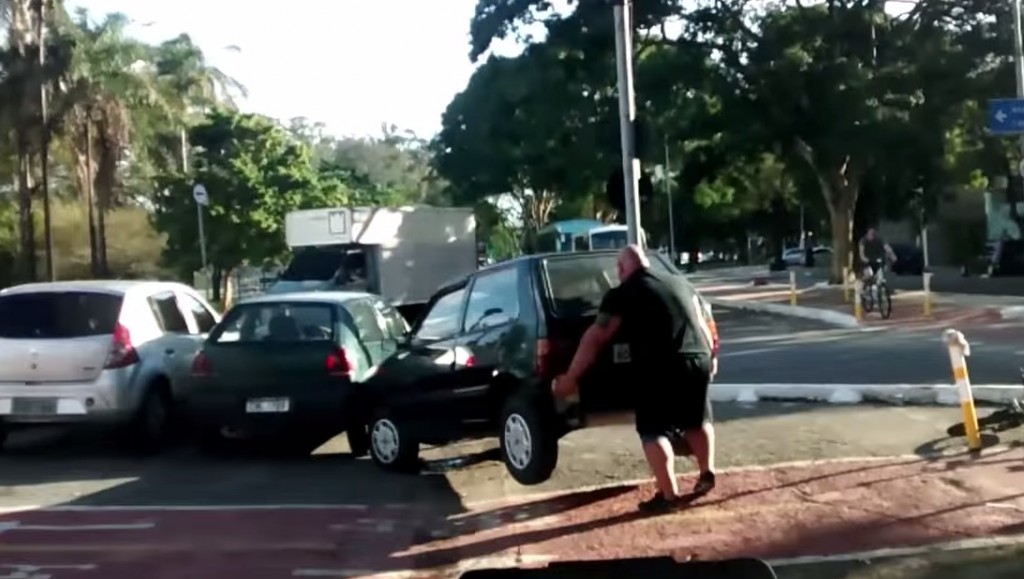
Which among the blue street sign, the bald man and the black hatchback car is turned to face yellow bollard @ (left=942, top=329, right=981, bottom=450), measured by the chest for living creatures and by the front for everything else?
the blue street sign

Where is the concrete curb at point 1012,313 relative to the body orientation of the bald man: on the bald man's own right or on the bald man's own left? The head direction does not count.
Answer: on the bald man's own right

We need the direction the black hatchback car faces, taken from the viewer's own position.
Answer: facing away from the viewer and to the left of the viewer

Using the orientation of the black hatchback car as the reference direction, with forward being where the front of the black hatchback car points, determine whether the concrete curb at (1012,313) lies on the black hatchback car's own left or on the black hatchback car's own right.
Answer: on the black hatchback car's own right

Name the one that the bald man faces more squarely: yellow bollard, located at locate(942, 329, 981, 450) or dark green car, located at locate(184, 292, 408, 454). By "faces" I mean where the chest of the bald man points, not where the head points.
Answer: the dark green car

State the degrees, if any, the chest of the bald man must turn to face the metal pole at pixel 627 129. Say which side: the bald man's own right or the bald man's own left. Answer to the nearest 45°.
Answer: approximately 45° to the bald man's own right

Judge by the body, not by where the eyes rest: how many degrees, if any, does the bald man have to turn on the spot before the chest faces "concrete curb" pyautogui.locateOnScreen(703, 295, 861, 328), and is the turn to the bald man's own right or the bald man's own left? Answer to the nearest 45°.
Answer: approximately 45° to the bald man's own right

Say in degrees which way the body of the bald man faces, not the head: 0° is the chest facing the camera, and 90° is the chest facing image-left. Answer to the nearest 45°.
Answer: approximately 135°
